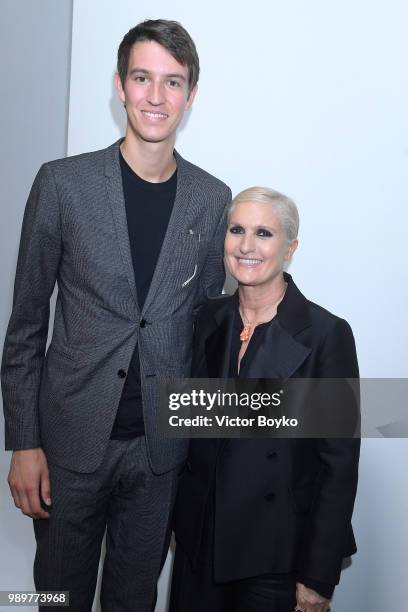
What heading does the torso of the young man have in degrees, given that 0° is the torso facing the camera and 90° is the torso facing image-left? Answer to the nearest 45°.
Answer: approximately 0°
